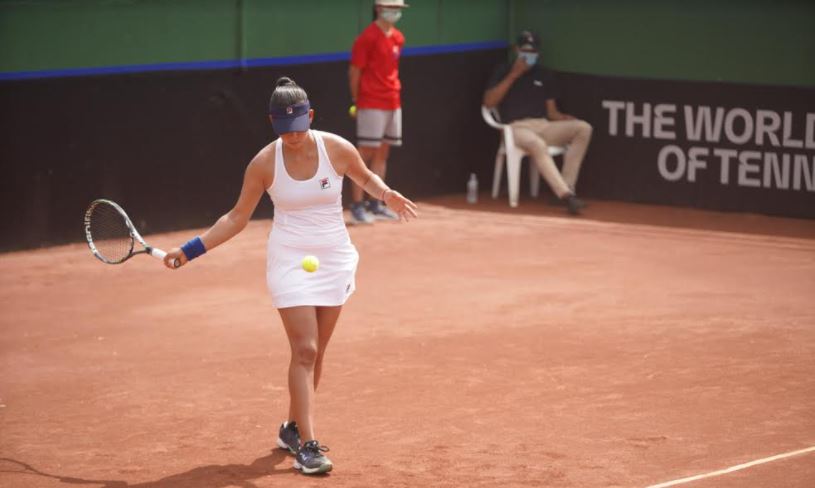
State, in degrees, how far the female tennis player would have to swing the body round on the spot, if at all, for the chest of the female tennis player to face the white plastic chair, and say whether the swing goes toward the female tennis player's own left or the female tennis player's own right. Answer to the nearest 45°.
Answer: approximately 180°

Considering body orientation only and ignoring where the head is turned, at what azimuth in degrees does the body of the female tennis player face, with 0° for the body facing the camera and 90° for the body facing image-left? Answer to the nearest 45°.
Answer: approximately 0°

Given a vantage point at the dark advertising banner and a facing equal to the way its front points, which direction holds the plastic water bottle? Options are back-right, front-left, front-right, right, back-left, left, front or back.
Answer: right

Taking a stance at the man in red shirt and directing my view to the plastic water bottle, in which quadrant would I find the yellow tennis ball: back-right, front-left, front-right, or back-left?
back-right

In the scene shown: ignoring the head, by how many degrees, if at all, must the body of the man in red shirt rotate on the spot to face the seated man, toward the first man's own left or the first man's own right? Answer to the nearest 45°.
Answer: approximately 90° to the first man's own left

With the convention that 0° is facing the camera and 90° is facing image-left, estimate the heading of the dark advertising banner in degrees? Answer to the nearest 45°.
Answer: approximately 0°

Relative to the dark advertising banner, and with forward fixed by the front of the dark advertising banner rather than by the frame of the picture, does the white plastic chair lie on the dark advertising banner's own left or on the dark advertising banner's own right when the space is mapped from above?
on the dark advertising banner's own right

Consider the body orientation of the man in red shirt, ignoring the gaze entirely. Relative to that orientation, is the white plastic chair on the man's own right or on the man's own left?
on the man's own left

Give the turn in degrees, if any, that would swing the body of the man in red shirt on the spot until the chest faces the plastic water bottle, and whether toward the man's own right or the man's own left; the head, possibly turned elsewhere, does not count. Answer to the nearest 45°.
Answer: approximately 90° to the man's own left
